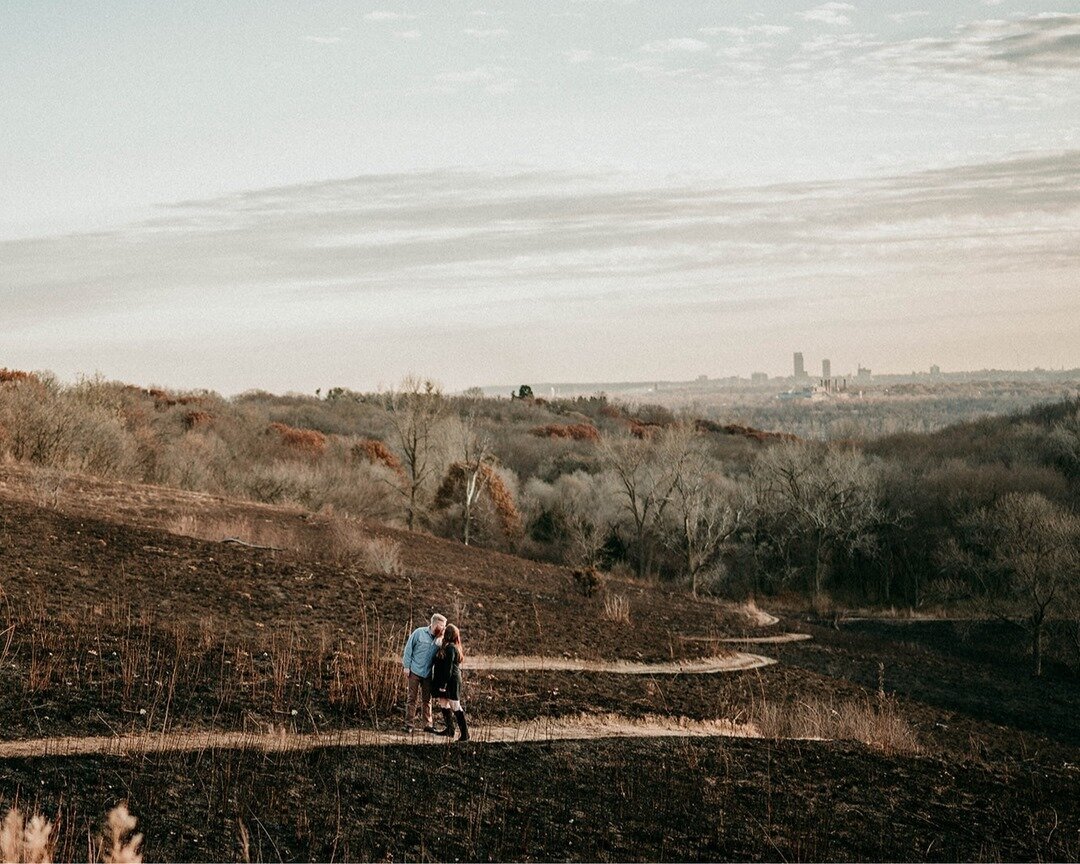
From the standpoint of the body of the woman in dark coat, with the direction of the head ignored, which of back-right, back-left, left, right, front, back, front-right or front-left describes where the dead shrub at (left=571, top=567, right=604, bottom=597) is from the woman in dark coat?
right

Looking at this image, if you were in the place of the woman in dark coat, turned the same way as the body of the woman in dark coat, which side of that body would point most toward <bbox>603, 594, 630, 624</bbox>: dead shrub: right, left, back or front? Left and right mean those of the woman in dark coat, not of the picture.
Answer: right

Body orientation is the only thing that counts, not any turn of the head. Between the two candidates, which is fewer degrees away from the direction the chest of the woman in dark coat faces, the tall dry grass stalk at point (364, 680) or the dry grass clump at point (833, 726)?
the tall dry grass stalk

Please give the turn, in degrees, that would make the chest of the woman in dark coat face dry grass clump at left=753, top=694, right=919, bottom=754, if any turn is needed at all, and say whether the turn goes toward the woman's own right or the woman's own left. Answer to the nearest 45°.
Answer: approximately 135° to the woman's own right

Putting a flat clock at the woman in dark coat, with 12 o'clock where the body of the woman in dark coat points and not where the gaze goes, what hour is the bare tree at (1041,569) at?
The bare tree is roughly at 4 o'clock from the woman in dark coat.

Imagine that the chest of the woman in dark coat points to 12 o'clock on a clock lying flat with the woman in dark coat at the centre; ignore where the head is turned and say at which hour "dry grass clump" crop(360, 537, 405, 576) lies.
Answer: The dry grass clump is roughly at 3 o'clock from the woman in dark coat.

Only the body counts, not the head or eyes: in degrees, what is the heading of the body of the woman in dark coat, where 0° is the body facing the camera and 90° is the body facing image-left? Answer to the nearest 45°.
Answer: approximately 90°
